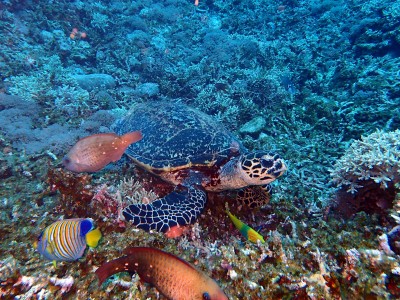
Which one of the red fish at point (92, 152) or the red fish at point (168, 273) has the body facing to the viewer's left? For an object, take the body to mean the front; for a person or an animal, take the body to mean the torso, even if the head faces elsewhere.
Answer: the red fish at point (92, 152)

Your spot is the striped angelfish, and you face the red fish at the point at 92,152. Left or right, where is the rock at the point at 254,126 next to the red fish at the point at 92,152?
right

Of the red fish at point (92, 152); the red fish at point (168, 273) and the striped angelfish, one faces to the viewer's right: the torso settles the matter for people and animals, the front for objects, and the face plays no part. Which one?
the red fish at point (168, 273)

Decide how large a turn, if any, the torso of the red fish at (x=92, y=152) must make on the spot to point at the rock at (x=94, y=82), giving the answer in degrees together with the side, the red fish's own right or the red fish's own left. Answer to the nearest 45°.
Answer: approximately 90° to the red fish's own right

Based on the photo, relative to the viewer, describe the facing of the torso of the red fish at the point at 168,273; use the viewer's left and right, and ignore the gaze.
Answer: facing to the right of the viewer

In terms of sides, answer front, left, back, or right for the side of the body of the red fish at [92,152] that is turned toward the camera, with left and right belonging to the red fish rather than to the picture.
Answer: left

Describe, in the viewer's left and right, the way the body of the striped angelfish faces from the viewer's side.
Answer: facing to the left of the viewer

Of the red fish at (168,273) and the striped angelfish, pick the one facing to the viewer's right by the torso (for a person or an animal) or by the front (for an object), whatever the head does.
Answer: the red fish
